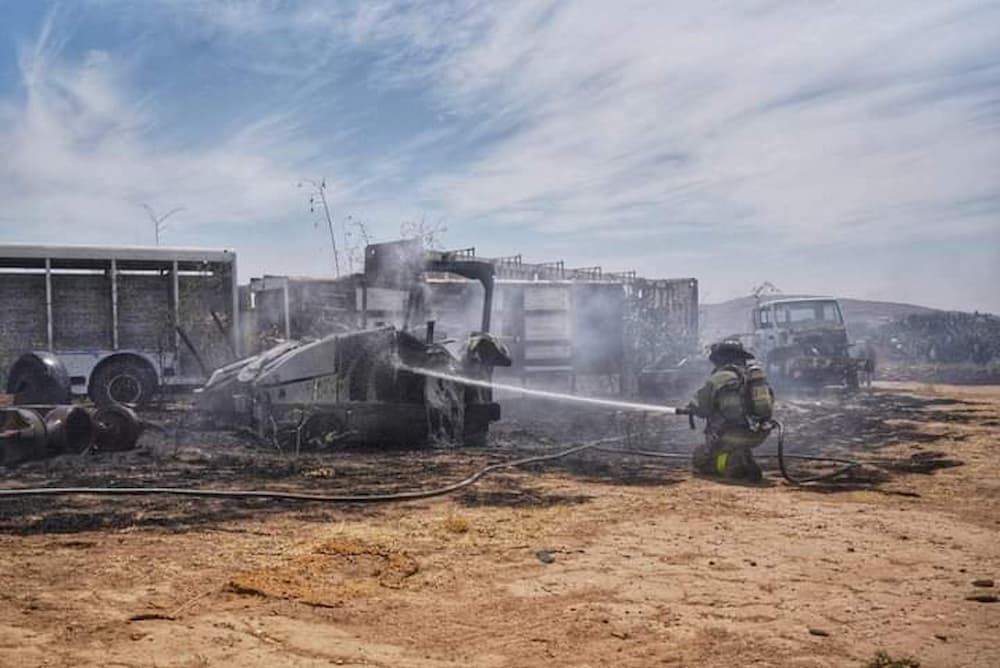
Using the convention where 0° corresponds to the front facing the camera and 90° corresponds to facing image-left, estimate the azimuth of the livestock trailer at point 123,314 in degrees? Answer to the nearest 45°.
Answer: approximately 90°

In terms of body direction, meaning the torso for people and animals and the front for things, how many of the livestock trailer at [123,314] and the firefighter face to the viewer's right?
0

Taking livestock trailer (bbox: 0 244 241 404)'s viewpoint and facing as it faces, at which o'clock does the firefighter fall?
The firefighter is roughly at 8 o'clock from the livestock trailer.

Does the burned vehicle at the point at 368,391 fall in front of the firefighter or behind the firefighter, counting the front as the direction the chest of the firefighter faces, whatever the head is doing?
in front

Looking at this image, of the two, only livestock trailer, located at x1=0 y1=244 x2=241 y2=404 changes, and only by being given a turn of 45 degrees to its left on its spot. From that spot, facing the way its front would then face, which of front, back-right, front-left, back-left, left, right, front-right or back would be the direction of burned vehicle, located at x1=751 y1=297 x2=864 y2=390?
back-left

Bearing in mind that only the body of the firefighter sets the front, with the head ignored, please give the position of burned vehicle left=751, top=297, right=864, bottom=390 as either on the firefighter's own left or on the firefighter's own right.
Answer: on the firefighter's own right

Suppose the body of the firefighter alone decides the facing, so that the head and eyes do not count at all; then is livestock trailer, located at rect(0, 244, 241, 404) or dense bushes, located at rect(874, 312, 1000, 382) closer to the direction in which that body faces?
the livestock trailer

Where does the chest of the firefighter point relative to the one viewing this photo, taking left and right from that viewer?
facing away from the viewer and to the left of the viewer

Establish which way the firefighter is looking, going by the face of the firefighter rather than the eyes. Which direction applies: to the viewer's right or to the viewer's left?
to the viewer's left

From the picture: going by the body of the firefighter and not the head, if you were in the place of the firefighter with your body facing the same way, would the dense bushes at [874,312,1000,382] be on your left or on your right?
on your right
